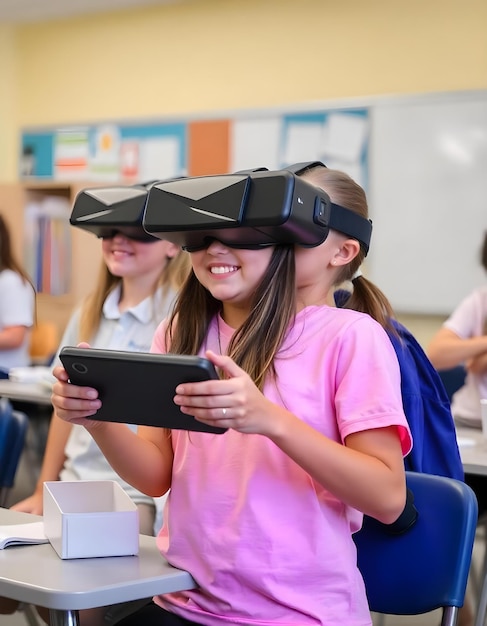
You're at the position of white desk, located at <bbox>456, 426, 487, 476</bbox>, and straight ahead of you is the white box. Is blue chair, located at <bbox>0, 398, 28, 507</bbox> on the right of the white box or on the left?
right

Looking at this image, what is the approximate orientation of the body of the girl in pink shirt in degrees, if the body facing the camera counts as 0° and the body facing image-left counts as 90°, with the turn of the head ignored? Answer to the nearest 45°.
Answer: approximately 45°

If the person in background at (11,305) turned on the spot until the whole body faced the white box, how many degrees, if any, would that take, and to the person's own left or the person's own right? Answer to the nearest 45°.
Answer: approximately 90° to the person's own left

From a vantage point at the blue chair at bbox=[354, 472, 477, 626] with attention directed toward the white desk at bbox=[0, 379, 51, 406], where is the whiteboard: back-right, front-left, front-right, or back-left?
front-right

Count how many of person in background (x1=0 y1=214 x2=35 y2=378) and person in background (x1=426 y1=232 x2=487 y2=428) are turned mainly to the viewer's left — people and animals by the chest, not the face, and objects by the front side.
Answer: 1

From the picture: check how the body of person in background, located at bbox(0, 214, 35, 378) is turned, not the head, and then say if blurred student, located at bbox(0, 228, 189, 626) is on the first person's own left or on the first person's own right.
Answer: on the first person's own left
